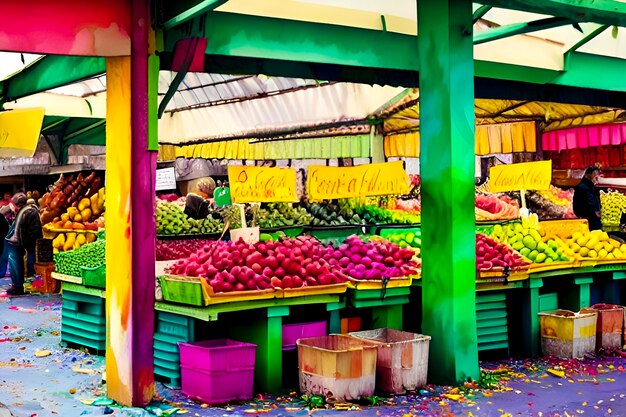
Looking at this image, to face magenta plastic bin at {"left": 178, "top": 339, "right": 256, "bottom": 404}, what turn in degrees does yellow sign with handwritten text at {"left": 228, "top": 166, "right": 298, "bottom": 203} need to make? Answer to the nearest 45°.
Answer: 0° — it already faces it

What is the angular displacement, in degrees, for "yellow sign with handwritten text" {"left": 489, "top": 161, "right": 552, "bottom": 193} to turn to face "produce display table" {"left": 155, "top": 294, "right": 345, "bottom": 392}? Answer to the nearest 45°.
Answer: approximately 45° to its right

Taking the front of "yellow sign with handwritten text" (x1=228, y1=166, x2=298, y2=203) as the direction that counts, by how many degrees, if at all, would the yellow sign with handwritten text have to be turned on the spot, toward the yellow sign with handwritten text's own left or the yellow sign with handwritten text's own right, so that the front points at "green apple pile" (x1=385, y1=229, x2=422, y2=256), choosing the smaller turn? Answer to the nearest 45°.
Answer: approximately 90° to the yellow sign with handwritten text's own left

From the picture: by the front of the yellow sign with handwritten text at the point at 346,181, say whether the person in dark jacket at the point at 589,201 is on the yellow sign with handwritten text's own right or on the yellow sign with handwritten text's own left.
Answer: on the yellow sign with handwritten text's own left

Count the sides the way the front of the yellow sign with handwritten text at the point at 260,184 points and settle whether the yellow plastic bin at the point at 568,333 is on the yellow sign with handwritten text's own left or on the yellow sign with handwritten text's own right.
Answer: on the yellow sign with handwritten text's own left

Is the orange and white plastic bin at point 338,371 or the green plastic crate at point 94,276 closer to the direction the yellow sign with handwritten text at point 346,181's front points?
the orange and white plastic bin

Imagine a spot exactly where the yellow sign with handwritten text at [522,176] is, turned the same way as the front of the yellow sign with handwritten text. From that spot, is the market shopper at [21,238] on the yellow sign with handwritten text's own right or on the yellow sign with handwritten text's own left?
on the yellow sign with handwritten text's own right

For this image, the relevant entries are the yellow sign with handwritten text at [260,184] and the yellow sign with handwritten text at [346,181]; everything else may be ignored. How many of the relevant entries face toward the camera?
2

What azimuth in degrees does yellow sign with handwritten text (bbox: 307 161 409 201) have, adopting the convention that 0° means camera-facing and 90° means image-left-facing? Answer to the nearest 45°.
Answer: approximately 0°
